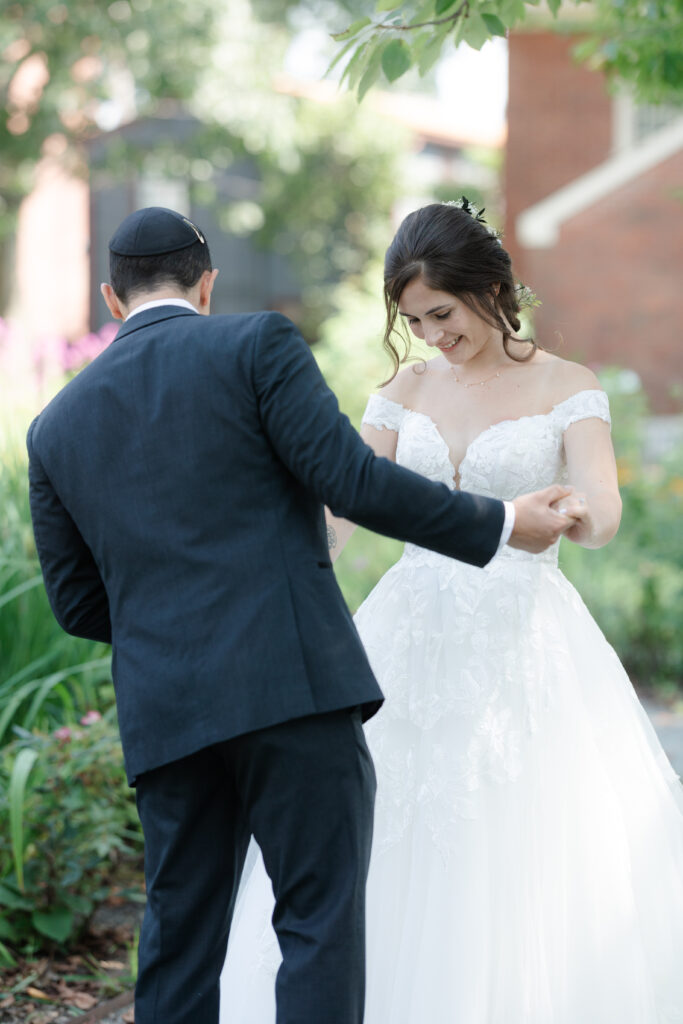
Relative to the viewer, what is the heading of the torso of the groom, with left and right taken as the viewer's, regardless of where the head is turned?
facing away from the viewer

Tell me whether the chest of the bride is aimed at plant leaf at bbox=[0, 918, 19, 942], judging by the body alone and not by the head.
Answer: no

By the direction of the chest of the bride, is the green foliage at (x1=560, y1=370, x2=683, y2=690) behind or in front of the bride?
behind

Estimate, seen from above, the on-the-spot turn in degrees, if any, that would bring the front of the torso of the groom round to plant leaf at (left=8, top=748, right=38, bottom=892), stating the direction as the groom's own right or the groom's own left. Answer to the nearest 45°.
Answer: approximately 45° to the groom's own left

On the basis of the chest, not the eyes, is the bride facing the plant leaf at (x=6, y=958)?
no

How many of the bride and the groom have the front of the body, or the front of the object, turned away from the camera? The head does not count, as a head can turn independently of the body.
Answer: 1

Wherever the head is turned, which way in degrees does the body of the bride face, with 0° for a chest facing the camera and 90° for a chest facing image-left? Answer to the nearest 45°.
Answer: approximately 45°

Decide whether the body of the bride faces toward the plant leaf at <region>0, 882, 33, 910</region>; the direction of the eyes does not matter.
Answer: no

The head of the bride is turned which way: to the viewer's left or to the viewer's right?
to the viewer's left

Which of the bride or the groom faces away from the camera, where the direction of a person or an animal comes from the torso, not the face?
the groom
